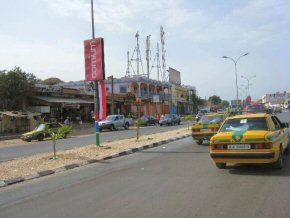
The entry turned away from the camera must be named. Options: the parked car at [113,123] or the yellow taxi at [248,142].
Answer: the yellow taxi

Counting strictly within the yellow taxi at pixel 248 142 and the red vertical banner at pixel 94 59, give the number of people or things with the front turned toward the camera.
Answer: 1

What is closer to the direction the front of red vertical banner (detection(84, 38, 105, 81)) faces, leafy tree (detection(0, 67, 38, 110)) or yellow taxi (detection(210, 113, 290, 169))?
the yellow taxi

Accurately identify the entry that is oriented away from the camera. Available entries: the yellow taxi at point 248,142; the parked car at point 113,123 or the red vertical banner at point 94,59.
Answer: the yellow taxi

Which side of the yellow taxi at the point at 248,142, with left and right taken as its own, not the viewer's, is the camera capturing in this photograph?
back

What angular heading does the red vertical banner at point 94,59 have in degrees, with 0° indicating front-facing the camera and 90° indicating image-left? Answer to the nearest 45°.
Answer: approximately 0°

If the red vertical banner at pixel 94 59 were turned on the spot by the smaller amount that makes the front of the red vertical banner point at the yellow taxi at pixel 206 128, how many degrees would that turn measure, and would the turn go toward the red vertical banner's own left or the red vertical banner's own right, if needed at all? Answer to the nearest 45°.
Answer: approximately 90° to the red vertical banner's own left
